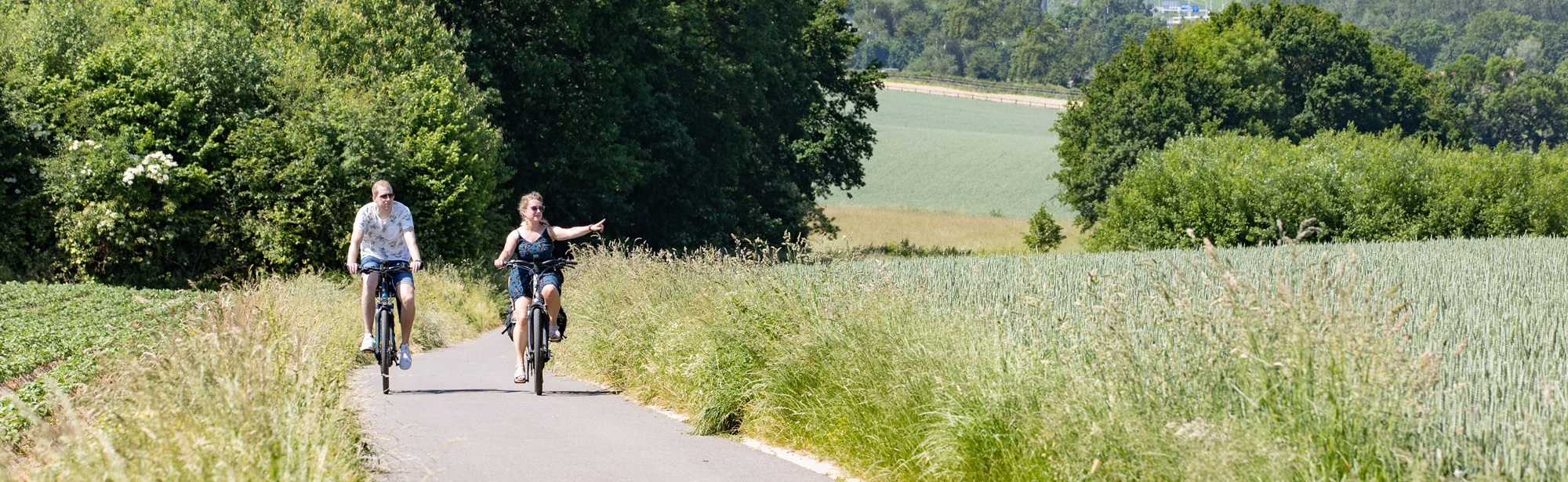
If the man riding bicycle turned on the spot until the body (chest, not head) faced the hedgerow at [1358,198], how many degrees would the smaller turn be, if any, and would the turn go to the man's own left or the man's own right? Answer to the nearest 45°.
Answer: approximately 135° to the man's own left

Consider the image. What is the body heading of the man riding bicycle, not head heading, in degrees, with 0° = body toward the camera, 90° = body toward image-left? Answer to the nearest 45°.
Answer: approximately 0°

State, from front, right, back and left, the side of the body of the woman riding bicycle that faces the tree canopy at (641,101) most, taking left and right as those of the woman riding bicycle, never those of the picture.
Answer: back

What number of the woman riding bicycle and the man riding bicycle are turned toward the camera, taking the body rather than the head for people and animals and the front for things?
2

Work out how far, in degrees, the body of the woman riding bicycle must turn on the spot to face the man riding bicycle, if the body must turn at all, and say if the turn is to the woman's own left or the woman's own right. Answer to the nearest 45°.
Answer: approximately 90° to the woman's own right

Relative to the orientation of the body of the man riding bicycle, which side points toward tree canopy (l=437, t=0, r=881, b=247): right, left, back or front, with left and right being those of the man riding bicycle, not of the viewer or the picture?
back

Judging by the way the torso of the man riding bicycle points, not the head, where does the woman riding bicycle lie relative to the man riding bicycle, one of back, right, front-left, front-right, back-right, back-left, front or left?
left
